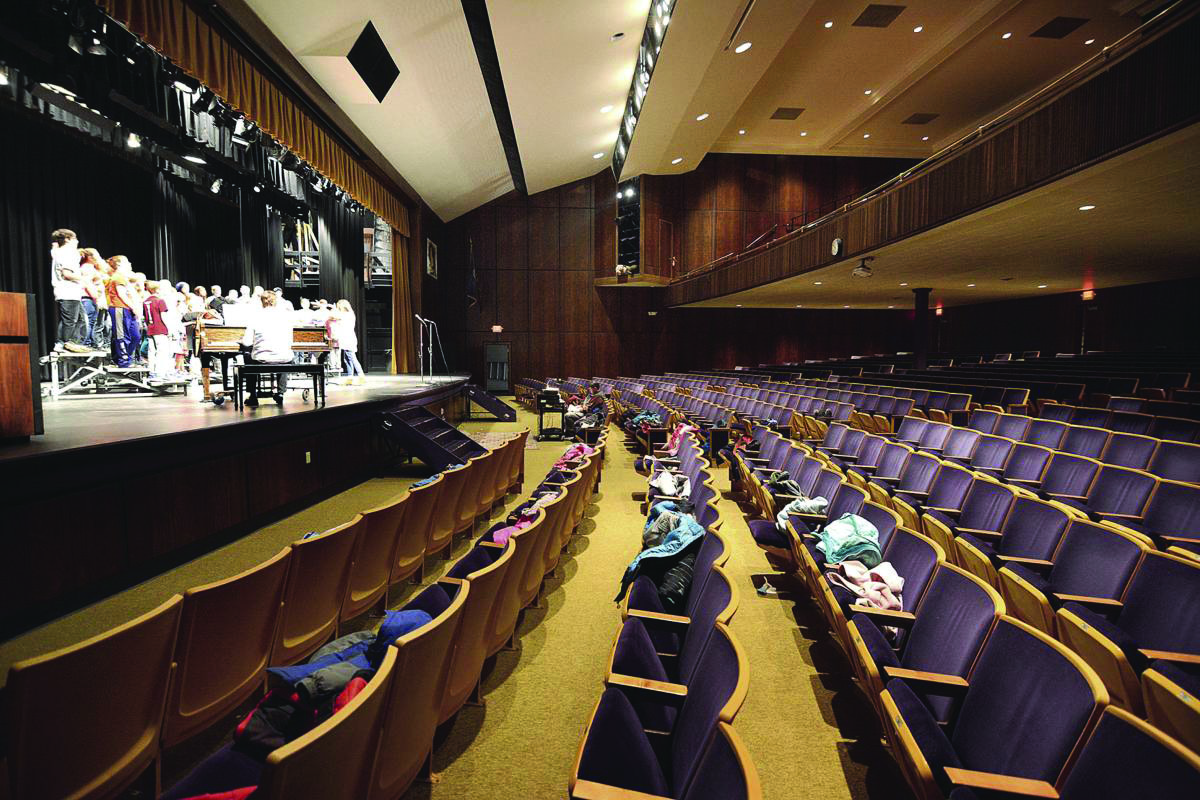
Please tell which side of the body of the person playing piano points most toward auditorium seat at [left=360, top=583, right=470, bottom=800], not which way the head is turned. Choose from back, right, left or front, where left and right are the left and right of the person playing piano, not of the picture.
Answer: back

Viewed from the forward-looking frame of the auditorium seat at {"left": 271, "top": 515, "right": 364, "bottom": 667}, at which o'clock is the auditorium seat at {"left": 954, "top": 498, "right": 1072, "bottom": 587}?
the auditorium seat at {"left": 954, "top": 498, "right": 1072, "bottom": 587} is roughly at 5 o'clock from the auditorium seat at {"left": 271, "top": 515, "right": 364, "bottom": 667}.

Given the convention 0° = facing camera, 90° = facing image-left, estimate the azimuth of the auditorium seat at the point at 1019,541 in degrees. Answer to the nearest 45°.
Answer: approximately 45°

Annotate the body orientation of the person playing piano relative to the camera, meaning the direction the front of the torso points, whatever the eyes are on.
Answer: away from the camera

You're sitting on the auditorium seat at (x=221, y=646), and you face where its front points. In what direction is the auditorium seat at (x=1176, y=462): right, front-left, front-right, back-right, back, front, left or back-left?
back-right

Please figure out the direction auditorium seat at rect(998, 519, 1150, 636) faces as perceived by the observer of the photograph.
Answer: facing the viewer and to the left of the viewer

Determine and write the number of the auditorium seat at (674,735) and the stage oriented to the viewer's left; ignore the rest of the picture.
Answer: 1

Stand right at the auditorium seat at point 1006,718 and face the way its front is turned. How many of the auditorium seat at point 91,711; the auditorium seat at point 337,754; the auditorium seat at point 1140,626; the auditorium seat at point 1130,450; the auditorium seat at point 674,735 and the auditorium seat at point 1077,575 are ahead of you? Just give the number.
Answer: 3

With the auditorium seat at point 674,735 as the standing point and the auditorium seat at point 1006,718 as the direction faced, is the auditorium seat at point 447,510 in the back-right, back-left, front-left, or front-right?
back-left

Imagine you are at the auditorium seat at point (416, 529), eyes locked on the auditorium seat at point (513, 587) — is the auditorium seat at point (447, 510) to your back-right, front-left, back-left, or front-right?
back-left

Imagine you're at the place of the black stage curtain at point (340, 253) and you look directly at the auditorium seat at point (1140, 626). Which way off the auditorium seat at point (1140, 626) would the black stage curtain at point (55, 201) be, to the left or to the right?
right

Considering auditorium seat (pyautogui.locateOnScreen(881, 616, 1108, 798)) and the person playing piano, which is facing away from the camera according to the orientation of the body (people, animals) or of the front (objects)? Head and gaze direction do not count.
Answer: the person playing piano
